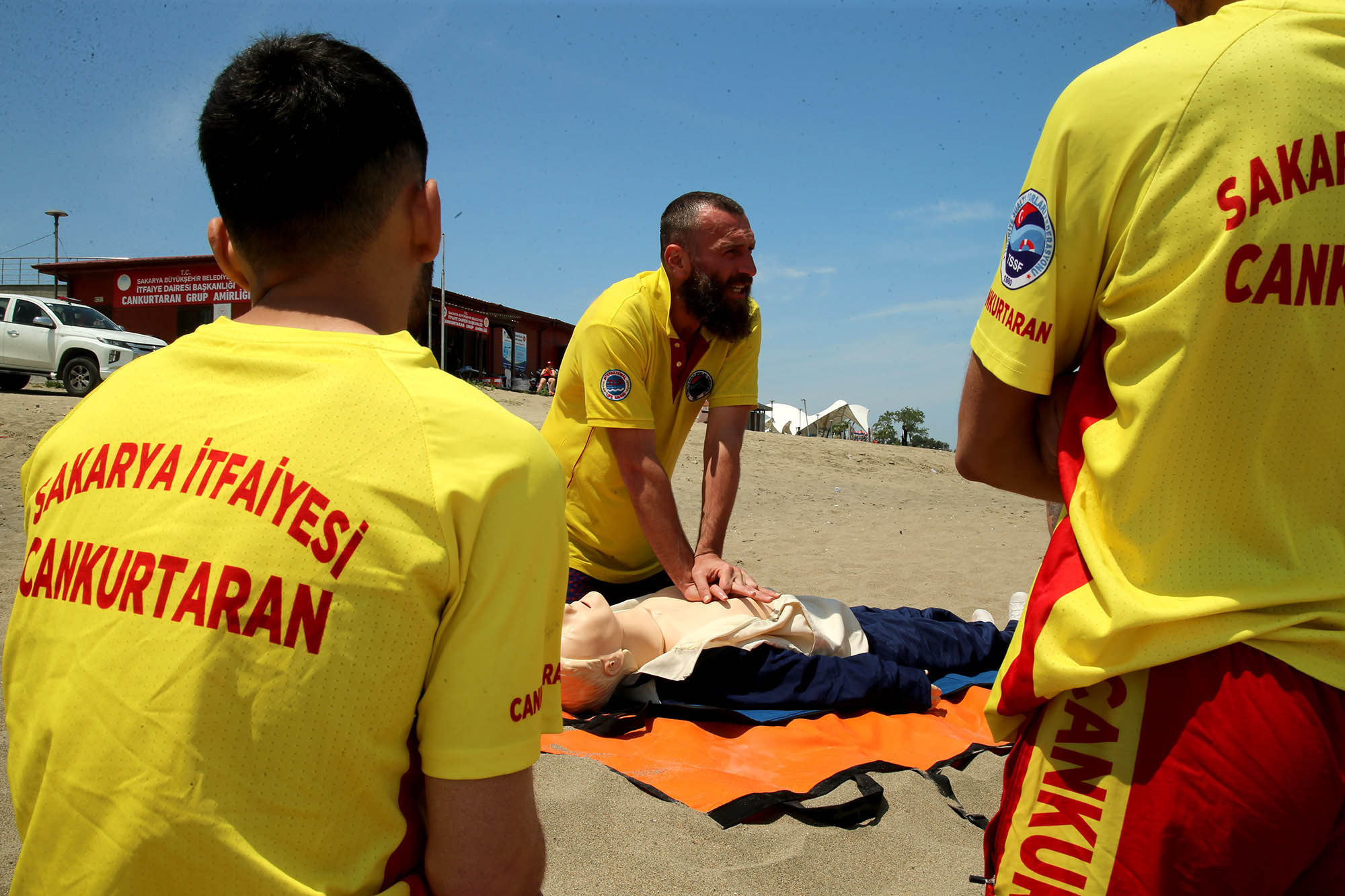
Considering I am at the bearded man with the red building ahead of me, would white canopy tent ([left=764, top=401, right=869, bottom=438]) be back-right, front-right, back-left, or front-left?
front-right

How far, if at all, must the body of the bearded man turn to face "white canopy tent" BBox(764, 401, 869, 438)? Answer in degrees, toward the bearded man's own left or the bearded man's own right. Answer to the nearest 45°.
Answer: approximately 135° to the bearded man's own left

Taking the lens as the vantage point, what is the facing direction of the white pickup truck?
facing the viewer and to the right of the viewer

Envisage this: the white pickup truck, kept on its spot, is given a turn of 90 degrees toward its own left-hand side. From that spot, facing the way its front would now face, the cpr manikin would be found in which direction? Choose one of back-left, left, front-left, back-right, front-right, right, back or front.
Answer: back-right

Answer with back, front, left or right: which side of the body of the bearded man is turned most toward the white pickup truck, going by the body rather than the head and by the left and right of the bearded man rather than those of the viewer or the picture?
back

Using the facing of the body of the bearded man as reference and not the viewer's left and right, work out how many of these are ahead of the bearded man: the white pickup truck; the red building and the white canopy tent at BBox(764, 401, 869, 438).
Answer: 0

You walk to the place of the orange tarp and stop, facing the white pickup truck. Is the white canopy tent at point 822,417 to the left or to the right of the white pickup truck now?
right

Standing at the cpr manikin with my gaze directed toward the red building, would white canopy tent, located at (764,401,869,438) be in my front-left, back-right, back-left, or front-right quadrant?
front-right

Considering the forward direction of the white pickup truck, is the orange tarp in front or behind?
in front

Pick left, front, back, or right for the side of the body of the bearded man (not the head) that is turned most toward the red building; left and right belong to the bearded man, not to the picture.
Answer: back

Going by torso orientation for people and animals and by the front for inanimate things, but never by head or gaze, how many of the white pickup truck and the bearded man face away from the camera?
0
